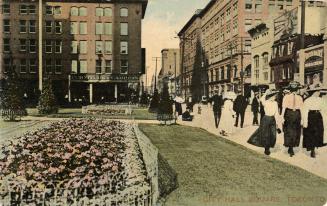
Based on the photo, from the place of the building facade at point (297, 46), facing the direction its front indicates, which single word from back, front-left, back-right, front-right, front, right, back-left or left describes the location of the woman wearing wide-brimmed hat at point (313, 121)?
front-left

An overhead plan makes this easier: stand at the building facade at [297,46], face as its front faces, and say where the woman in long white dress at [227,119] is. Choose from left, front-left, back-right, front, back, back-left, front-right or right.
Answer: front-left

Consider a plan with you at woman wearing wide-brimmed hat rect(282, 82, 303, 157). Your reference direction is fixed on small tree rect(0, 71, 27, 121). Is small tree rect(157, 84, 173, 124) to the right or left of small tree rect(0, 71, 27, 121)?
right

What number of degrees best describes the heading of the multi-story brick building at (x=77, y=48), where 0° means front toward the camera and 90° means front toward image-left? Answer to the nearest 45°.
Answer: approximately 0°

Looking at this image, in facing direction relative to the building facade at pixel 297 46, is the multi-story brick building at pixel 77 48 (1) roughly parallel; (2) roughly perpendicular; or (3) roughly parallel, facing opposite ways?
roughly perpendicular

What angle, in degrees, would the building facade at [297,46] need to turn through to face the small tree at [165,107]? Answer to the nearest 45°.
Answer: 0° — it already faces it

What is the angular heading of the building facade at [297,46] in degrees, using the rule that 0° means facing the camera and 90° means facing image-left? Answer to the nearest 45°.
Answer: approximately 45°
